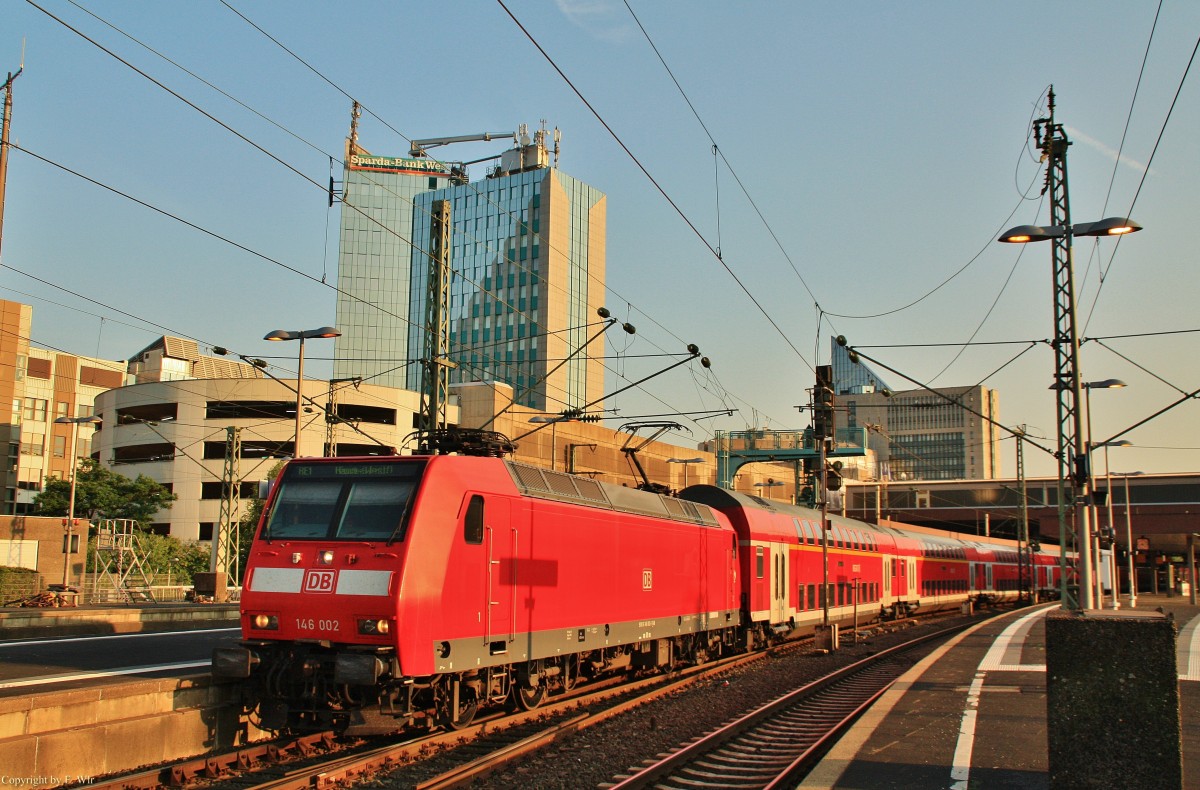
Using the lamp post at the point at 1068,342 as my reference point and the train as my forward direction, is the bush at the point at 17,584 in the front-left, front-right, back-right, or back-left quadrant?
front-right

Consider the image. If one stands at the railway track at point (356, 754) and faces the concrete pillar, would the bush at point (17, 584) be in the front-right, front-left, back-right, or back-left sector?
back-left

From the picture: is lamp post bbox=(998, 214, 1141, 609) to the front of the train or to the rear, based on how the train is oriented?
to the rear

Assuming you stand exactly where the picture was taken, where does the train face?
facing the viewer and to the left of the viewer

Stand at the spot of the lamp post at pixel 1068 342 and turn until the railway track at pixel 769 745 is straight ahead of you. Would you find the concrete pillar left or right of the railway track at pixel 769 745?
left

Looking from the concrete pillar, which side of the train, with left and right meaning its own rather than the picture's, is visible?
left

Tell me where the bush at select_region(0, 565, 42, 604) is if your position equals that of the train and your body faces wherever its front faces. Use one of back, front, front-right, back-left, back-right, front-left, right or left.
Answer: right

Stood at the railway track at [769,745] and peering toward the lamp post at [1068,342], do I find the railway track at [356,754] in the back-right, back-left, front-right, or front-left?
back-left
